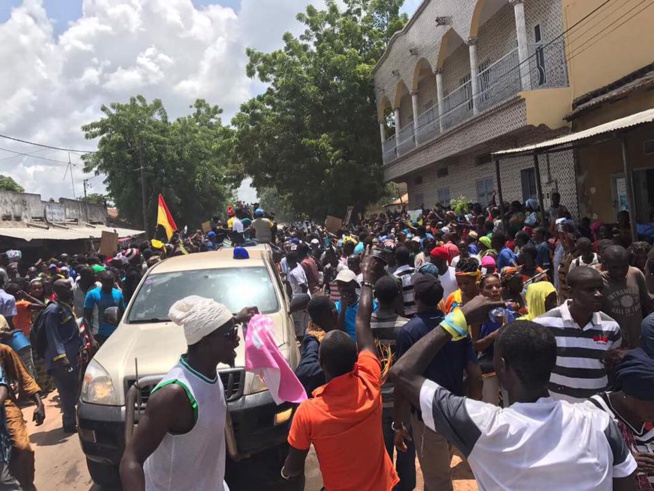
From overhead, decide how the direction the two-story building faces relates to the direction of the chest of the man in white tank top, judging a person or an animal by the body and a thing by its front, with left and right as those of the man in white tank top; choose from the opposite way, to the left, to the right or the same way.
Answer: the opposite way

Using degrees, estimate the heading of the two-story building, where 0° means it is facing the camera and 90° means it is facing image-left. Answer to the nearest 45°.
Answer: approximately 45°

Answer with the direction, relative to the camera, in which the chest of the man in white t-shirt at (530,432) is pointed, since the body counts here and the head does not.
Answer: away from the camera

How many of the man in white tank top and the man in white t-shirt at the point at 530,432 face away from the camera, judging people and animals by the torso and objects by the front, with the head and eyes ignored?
1

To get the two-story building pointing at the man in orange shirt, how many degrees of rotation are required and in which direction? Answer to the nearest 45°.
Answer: approximately 45° to its left

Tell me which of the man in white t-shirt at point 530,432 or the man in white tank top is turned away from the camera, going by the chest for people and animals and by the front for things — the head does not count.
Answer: the man in white t-shirt

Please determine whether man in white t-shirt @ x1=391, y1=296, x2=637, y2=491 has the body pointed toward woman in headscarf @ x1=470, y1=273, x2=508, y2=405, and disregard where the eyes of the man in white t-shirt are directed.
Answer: yes

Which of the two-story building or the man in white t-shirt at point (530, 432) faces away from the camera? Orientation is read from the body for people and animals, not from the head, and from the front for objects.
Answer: the man in white t-shirt

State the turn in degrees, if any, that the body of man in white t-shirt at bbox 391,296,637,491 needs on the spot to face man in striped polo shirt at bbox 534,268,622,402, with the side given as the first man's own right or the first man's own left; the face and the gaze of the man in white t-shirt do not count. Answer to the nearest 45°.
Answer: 0° — they already face them

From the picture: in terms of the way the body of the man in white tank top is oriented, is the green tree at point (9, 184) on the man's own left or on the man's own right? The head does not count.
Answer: on the man's own left
